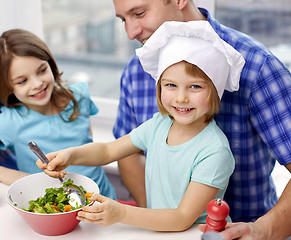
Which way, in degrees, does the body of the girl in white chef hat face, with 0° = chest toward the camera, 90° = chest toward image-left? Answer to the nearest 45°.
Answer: approximately 45°
